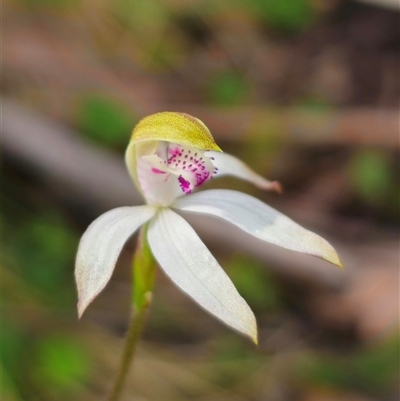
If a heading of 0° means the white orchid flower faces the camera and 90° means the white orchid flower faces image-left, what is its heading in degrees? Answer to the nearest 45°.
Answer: approximately 315°
